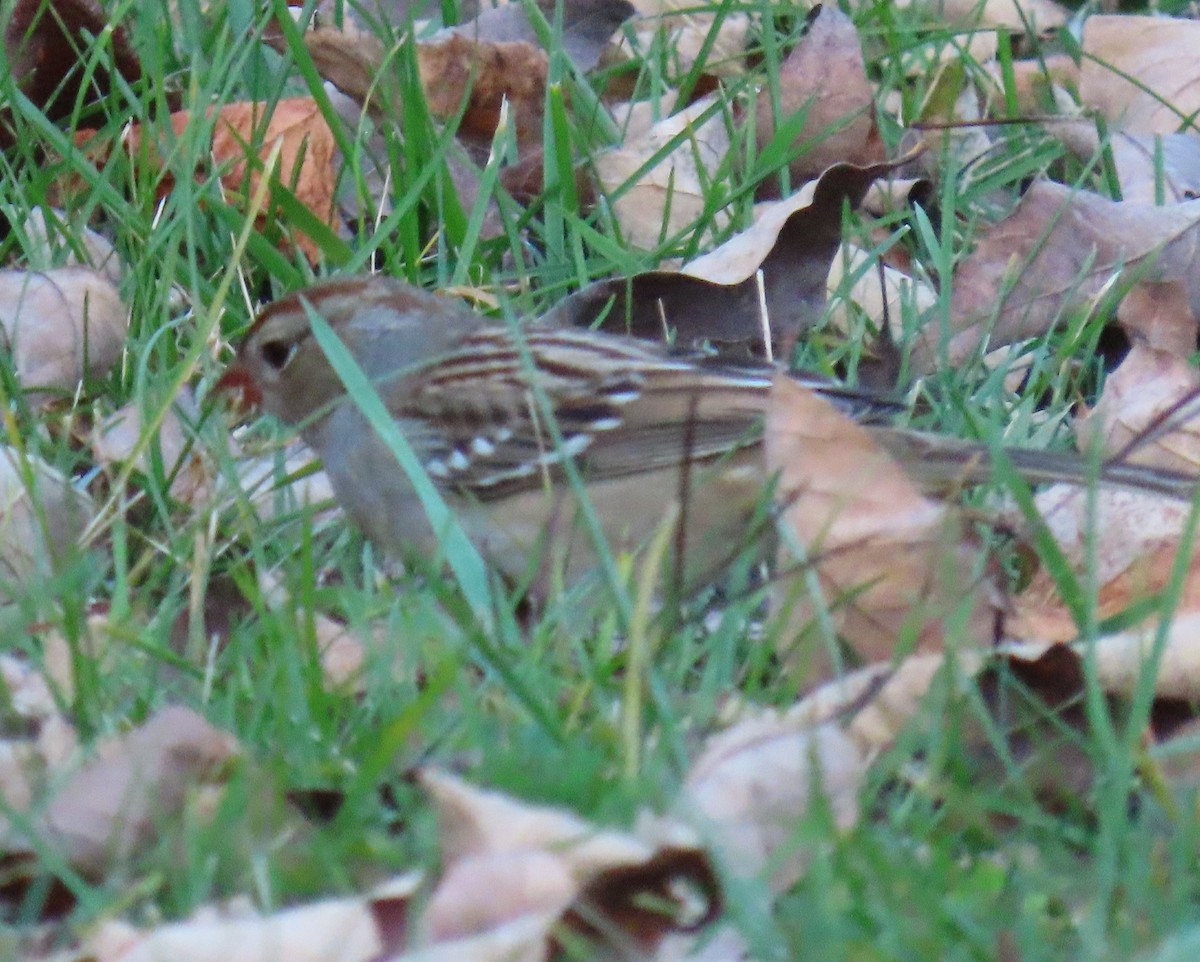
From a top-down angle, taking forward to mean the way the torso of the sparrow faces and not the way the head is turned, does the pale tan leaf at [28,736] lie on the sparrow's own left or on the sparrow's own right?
on the sparrow's own left

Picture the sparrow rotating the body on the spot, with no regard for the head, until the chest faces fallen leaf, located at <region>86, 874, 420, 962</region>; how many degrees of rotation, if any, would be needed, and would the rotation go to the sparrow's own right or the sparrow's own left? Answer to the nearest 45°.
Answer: approximately 90° to the sparrow's own left

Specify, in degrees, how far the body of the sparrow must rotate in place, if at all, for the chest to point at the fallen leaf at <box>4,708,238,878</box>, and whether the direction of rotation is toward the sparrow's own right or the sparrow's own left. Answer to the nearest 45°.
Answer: approximately 90° to the sparrow's own left

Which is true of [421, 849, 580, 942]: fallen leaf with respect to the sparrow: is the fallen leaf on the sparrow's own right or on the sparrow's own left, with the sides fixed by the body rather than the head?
on the sparrow's own left

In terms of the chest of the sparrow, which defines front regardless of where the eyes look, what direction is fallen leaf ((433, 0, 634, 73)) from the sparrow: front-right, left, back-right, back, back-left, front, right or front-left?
right

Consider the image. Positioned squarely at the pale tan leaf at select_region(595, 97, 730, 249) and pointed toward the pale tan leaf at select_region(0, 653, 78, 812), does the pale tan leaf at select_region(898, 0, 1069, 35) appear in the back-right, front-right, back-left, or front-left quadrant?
back-left

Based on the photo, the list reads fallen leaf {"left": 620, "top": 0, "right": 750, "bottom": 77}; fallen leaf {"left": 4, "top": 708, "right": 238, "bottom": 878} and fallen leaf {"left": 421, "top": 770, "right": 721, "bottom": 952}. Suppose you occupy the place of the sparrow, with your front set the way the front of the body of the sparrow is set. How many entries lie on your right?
1

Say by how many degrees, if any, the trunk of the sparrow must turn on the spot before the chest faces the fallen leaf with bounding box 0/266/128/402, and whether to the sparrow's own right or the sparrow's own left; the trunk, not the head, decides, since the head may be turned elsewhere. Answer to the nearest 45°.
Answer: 0° — it already faces it

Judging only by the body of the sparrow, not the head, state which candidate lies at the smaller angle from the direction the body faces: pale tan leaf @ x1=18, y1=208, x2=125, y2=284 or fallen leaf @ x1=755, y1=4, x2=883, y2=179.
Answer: the pale tan leaf

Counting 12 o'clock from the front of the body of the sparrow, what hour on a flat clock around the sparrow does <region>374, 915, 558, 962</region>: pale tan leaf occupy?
The pale tan leaf is roughly at 9 o'clock from the sparrow.

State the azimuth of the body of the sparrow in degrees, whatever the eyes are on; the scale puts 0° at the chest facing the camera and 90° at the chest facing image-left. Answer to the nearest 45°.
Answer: approximately 90°

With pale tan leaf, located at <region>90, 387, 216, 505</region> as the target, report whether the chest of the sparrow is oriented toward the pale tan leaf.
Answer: yes

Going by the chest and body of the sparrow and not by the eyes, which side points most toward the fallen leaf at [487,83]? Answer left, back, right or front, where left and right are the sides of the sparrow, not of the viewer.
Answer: right

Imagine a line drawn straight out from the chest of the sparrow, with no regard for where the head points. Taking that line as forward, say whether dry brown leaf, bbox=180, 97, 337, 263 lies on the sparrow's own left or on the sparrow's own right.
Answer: on the sparrow's own right

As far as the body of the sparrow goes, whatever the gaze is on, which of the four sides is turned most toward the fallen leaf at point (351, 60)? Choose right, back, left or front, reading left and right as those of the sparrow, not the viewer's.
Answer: right

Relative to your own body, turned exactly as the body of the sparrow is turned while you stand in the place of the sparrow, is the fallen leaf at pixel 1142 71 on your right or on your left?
on your right

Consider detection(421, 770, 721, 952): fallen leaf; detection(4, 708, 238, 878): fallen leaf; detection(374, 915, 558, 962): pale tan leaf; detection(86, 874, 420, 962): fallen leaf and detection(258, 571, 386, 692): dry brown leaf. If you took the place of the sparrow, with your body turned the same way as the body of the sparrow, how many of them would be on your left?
5

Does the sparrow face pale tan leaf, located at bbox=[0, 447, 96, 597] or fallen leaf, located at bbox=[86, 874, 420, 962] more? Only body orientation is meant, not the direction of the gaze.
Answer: the pale tan leaf

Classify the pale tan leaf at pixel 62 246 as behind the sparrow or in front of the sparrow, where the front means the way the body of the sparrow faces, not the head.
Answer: in front
